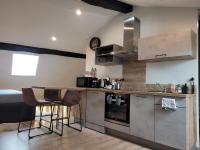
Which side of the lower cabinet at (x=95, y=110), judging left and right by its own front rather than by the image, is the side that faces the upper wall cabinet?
left

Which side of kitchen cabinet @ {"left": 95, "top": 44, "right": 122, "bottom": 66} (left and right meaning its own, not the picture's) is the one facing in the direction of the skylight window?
right

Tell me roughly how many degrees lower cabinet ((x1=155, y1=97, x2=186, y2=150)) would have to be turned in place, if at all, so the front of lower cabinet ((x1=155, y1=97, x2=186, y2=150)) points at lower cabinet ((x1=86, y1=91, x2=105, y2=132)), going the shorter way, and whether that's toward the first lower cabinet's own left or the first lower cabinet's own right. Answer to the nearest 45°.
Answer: approximately 90° to the first lower cabinet's own right

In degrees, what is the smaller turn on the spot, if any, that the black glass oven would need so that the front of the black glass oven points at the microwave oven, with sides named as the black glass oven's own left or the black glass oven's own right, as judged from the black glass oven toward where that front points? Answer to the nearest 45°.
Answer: approximately 90° to the black glass oven's own right

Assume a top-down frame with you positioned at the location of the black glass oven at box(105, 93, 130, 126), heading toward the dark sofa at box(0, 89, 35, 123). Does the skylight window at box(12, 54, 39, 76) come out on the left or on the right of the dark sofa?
right

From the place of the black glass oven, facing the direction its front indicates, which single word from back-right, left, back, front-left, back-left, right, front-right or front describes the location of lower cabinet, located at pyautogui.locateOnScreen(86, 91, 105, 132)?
right

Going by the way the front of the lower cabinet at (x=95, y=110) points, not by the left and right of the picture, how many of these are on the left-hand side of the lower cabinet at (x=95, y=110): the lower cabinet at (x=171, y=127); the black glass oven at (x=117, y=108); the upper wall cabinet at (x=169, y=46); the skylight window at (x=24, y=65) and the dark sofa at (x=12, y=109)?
3

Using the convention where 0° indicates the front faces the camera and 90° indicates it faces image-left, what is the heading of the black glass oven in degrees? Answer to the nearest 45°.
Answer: approximately 45°

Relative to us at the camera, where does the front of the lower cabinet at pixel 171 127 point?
facing the viewer and to the left of the viewer
